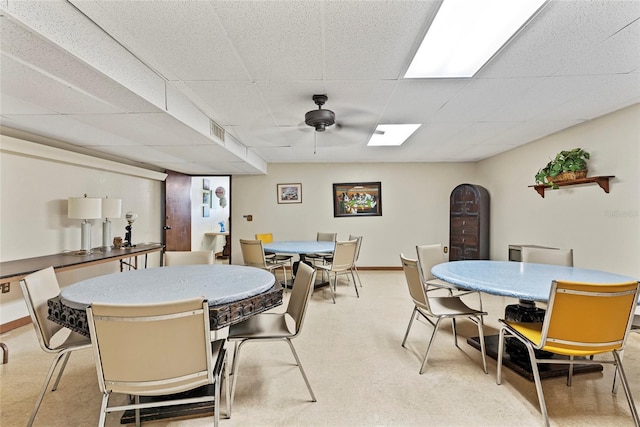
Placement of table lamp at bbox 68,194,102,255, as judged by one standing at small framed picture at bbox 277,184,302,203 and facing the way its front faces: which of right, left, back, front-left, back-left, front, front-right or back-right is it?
front-right

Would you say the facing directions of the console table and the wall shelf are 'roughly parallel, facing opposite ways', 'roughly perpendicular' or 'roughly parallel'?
roughly parallel, facing opposite ways

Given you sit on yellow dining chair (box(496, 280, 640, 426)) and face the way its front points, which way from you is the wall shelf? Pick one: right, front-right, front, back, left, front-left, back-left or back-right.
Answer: front-right

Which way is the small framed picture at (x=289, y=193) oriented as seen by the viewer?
toward the camera

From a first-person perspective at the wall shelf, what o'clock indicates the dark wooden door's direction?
The dark wooden door is roughly at 1 o'clock from the wall shelf.

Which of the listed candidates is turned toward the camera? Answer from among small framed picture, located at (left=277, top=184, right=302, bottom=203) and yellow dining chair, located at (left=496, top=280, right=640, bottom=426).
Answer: the small framed picture

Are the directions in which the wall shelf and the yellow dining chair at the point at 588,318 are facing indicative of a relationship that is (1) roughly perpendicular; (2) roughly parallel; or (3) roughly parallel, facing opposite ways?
roughly perpendicular

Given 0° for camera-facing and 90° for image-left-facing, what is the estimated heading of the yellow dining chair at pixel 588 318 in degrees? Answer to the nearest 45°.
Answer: approximately 135°

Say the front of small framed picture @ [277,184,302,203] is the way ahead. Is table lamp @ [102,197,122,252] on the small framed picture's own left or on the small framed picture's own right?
on the small framed picture's own right

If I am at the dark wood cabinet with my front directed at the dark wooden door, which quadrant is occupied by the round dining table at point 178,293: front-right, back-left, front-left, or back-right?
front-left

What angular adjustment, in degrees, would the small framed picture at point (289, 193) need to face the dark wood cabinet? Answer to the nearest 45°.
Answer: approximately 90° to its left

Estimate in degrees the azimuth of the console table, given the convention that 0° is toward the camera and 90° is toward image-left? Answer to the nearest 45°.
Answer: approximately 315°

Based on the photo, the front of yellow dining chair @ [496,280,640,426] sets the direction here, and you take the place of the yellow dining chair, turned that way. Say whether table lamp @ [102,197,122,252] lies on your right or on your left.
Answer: on your left

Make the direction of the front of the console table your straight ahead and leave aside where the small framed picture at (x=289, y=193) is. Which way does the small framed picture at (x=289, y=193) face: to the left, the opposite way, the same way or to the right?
to the right

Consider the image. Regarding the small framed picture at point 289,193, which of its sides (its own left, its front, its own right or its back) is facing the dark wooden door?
right

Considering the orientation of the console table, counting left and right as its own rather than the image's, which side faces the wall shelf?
front

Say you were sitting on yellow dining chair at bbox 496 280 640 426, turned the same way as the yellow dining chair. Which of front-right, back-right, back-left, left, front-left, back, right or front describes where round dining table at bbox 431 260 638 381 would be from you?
front

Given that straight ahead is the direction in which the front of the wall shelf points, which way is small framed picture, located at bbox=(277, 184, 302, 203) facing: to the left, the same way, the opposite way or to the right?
to the left

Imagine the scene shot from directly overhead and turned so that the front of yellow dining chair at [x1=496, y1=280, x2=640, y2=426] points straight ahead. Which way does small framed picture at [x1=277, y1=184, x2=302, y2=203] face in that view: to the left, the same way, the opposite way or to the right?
the opposite way
